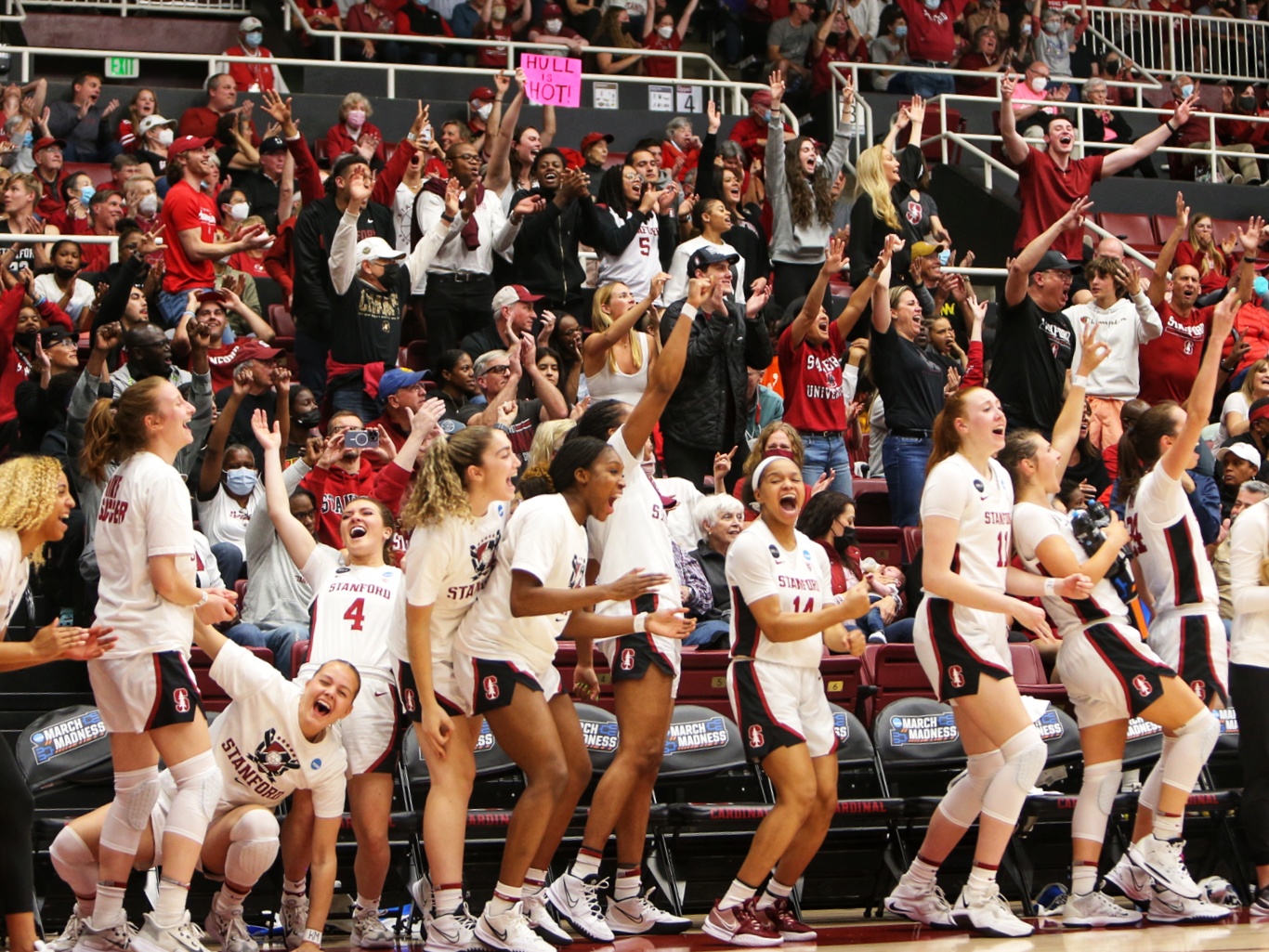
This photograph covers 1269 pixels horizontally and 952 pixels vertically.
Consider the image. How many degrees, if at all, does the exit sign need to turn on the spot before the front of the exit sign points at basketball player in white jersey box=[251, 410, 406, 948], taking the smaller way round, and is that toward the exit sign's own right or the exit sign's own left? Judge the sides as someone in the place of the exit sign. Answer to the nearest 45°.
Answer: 0° — it already faces them

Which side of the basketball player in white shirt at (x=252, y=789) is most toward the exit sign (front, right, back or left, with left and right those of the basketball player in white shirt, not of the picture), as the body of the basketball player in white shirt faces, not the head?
back

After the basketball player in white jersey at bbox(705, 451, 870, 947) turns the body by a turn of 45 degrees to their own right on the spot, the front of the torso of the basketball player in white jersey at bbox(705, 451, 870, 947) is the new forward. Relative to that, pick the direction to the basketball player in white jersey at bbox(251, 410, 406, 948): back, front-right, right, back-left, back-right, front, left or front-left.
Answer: right

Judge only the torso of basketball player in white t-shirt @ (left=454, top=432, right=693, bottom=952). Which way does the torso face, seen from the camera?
to the viewer's right

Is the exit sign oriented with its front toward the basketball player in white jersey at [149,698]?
yes

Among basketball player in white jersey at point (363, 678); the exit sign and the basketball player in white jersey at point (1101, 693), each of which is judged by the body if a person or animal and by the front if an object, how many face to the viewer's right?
1

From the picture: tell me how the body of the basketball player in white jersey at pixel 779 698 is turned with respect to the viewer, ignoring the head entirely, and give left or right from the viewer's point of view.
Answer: facing the viewer and to the right of the viewer

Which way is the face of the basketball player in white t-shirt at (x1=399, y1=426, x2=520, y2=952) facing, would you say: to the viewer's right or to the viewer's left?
to the viewer's right

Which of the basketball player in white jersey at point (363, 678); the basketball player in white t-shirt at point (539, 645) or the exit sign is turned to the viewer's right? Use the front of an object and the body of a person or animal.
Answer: the basketball player in white t-shirt at point (539, 645)

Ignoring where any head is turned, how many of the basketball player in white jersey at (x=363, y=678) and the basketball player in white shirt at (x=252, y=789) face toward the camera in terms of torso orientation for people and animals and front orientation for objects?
2

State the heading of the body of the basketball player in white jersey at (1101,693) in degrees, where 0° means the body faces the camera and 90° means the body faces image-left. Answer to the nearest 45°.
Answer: approximately 270°

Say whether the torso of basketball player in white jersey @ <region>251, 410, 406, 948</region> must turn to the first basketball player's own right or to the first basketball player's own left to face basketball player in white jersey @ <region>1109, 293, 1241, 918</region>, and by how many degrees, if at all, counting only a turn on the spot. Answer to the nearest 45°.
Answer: approximately 90° to the first basketball player's own left
